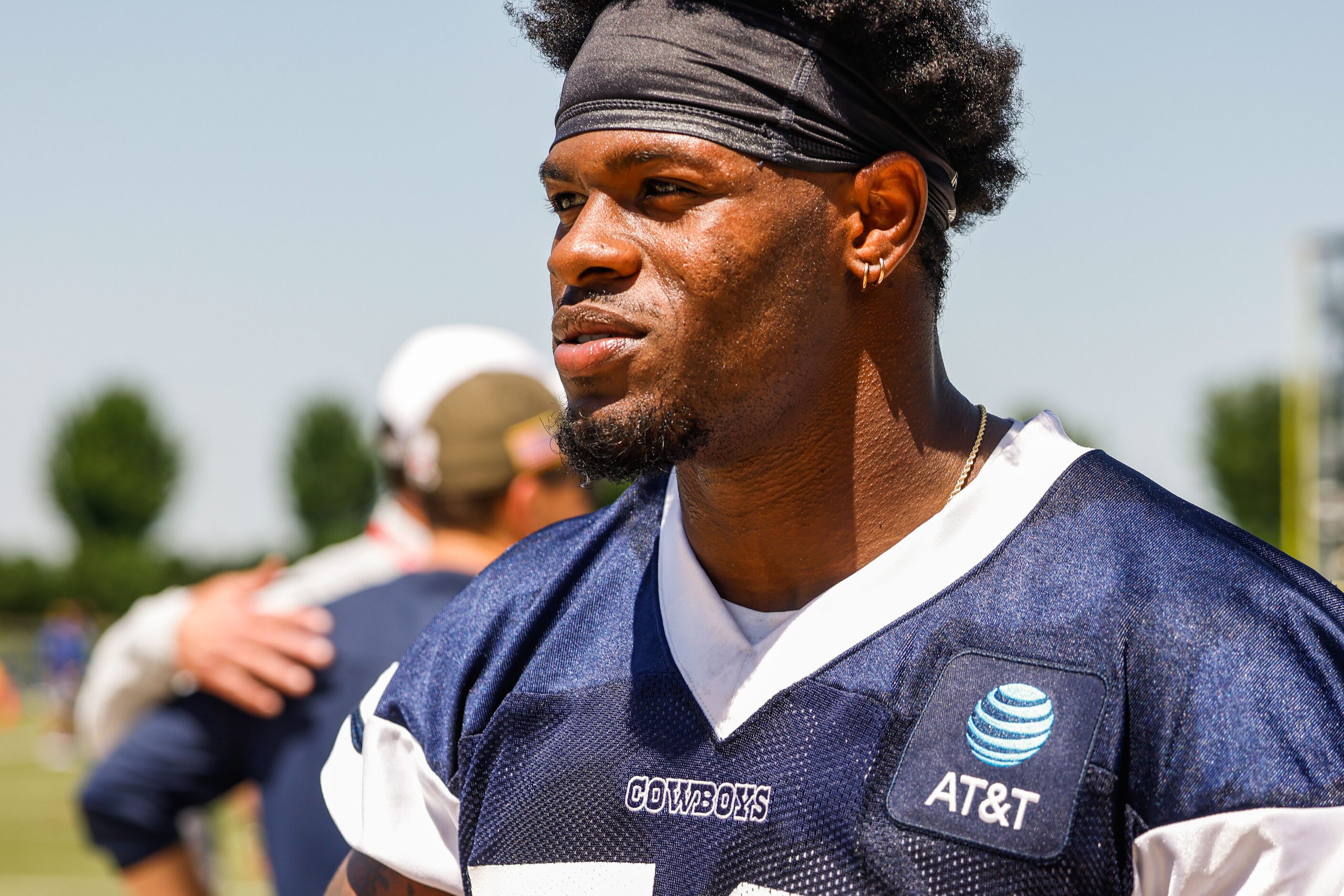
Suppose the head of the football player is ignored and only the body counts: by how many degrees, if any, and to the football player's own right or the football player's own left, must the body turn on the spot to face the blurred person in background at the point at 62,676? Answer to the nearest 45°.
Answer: approximately 90° to the football player's own right

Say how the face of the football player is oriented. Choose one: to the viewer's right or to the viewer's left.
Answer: to the viewer's left

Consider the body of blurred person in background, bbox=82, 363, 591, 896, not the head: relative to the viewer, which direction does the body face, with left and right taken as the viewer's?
facing away from the viewer and to the right of the viewer

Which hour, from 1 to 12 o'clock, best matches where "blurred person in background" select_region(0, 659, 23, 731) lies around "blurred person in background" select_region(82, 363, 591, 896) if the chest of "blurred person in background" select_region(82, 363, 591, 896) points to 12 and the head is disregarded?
"blurred person in background" select_region(0, 659, 23, 731) is roughly at 10 o'clock from "blurred person in background" select_region(82, 363, 591, 896).

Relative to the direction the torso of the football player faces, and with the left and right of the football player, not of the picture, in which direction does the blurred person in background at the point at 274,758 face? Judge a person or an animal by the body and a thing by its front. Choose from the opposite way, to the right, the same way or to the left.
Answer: the opposite way

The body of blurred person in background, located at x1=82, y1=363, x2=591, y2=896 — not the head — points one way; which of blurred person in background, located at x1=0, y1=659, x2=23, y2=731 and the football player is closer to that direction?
the blurred person in background

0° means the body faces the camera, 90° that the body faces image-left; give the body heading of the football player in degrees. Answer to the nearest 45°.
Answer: approximately 45°
